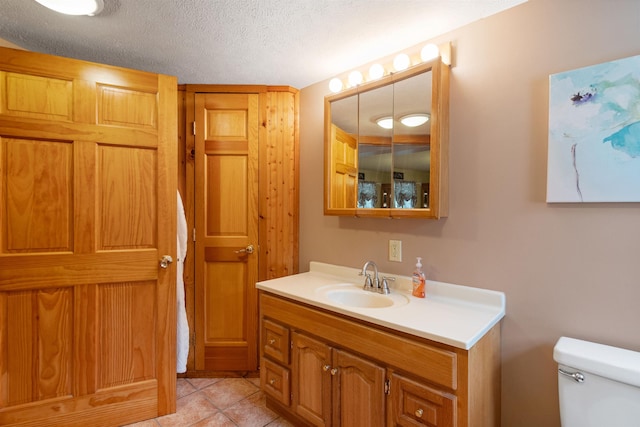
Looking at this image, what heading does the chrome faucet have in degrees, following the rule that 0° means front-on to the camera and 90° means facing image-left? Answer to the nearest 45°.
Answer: approximately 45°

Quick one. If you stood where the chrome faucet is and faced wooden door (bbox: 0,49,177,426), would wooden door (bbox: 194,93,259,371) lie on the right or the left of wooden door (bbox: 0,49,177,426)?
right

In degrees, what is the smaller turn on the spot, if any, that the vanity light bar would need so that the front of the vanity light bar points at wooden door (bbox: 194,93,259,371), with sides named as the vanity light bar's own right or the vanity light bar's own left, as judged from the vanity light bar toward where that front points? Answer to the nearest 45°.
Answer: approximately 45° to the vanity light bar's own right
